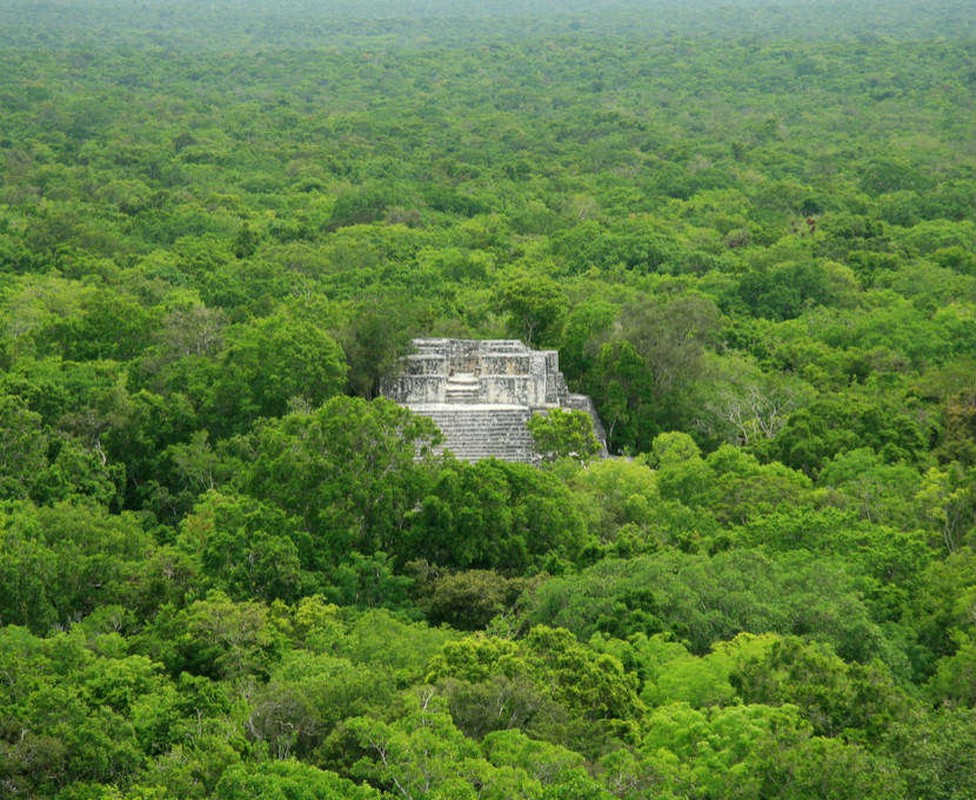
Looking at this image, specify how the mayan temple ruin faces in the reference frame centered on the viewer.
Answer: facing the viewer
